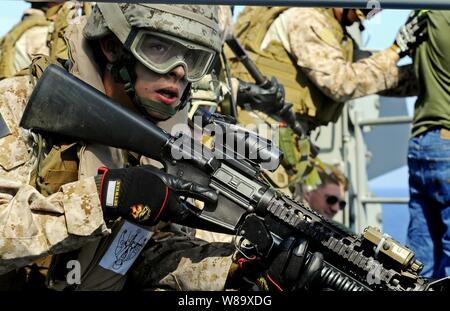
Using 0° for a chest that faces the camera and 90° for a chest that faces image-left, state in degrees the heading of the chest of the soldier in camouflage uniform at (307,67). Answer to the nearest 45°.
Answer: approximately 270°

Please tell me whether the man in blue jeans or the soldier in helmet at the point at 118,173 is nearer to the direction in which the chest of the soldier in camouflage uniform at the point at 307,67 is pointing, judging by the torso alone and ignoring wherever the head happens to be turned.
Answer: the man in blue jeans

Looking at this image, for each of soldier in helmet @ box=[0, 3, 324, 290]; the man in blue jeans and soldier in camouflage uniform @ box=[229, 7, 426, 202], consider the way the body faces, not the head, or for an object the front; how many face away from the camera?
1

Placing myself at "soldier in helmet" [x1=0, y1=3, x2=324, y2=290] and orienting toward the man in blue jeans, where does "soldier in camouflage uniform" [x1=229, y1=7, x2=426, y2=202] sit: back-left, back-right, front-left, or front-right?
front-left

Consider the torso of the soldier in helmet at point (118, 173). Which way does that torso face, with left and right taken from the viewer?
facing the viewer and to the right of the viewer

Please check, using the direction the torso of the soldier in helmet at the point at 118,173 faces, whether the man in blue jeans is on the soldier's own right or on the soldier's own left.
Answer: on the soldier's own left

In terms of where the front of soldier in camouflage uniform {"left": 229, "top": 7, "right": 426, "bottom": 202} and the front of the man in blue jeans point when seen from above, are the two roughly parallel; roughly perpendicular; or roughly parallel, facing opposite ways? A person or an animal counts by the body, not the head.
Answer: roughly perpendicular

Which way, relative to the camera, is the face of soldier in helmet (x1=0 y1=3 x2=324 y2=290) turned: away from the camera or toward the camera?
toward the camera

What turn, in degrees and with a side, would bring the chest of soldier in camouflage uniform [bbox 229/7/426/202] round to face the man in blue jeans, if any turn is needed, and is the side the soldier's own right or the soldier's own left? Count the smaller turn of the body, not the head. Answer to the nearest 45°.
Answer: approximately 45° to the soldier's own right
